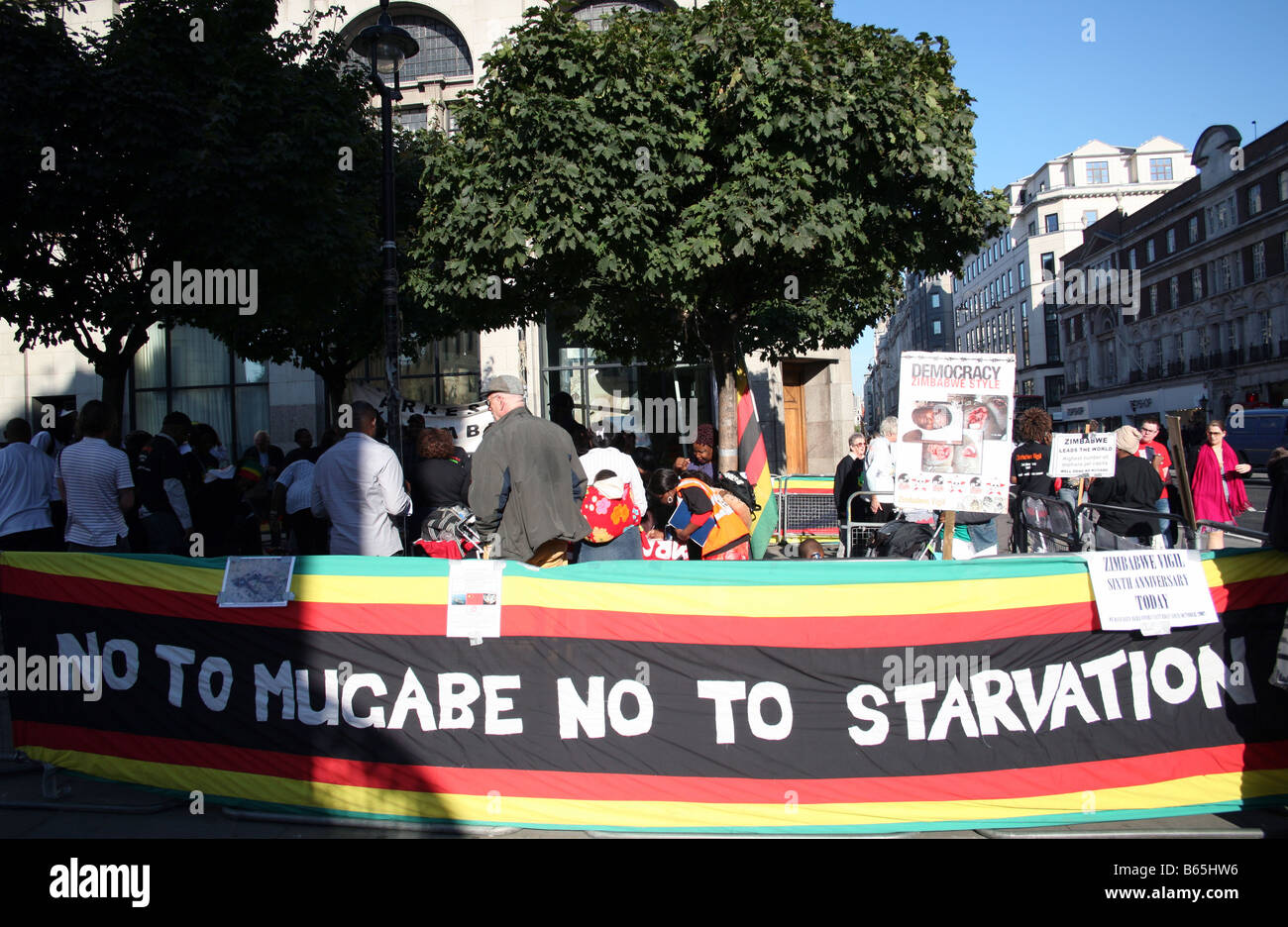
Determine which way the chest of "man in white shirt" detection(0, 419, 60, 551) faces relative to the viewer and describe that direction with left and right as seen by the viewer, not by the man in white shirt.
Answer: facing away from the viewer

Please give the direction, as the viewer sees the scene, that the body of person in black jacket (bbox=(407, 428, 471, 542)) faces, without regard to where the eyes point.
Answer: away from the camera

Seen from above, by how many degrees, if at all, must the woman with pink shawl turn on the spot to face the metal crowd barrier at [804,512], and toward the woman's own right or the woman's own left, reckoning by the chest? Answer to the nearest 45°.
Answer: approximately 90° to the woman's own right

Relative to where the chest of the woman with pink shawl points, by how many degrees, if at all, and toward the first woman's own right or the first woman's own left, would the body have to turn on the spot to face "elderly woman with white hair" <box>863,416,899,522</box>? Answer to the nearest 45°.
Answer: approximately 45° to the first woman's own right

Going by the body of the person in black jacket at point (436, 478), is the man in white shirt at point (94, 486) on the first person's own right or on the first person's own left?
on the first person's own left

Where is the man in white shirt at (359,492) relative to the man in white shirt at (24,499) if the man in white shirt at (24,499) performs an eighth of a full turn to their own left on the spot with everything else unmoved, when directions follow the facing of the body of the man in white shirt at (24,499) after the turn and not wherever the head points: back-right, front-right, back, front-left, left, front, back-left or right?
back

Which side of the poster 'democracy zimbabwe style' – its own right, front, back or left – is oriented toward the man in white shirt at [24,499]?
right

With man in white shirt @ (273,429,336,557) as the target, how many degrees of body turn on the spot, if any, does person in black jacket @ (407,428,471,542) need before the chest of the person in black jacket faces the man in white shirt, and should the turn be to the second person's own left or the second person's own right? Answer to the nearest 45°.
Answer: approximately 45° to the second person's own left

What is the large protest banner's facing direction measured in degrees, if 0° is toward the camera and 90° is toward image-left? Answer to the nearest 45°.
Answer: approximately 0°

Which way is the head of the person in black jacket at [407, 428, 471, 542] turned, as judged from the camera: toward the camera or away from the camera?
away from the camera
